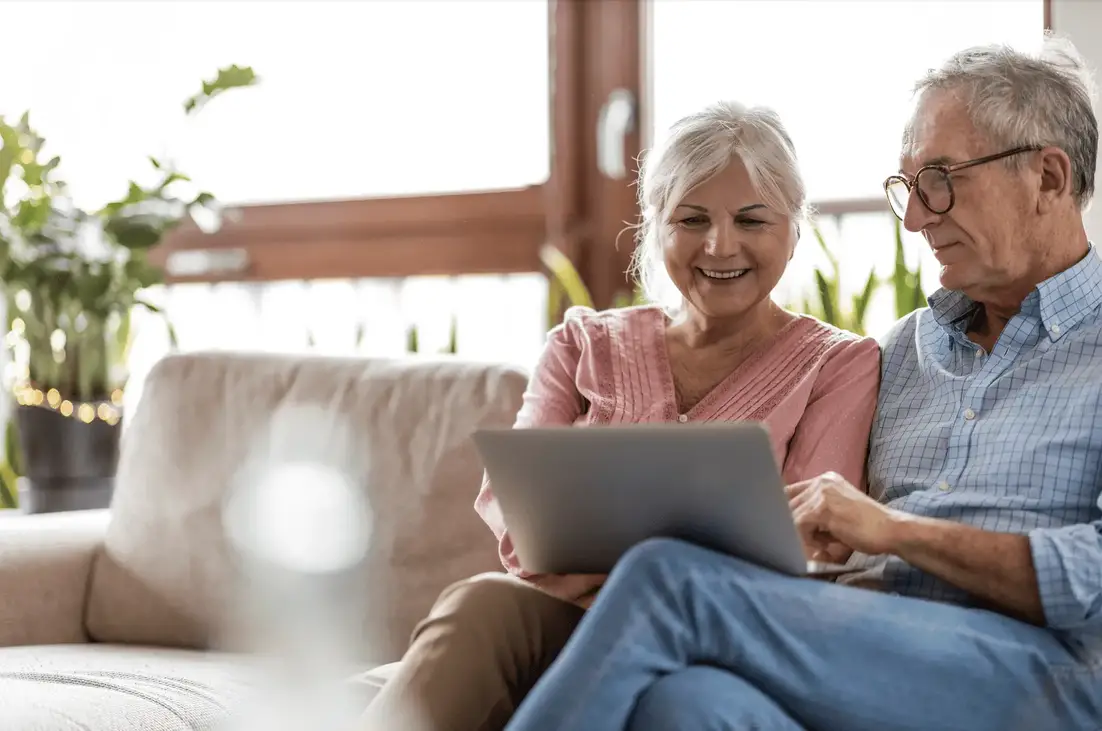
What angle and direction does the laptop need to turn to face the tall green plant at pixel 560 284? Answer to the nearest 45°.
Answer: approximately 45° to its left

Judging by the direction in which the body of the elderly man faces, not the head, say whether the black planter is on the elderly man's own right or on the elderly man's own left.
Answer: on the elderly man's own right

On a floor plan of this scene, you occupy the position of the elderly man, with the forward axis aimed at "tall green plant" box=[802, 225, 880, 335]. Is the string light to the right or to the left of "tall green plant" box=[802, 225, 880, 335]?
left

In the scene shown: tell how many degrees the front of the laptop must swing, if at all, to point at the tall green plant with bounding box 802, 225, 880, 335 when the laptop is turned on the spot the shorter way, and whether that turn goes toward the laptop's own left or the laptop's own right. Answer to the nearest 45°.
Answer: approximately 45° to the laptop's own left

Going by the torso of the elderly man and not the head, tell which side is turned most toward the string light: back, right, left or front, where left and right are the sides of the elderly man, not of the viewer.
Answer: right

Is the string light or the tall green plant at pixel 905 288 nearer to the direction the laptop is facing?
the tall green plant

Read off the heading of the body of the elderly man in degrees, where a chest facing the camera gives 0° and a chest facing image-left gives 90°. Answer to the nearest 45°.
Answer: approximately 45°

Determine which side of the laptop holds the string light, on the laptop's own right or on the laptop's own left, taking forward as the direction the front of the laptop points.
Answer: on the laptop's own left

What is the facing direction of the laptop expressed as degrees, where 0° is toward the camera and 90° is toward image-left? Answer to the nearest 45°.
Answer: approximately 225°

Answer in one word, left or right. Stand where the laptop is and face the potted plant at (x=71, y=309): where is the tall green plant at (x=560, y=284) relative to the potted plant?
right

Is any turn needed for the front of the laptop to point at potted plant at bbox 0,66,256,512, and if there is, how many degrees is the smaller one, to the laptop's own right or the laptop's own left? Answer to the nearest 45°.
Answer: approximately 90° to the laptop's own left
